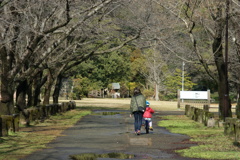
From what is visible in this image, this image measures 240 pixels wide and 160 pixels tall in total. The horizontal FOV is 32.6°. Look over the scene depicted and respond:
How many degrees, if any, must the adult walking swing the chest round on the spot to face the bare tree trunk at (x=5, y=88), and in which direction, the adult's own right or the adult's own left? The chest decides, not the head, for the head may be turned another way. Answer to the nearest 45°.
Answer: approximately 90° to the adult's own left

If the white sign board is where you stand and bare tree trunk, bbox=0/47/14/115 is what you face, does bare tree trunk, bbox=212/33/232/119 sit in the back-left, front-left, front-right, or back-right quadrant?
front-left

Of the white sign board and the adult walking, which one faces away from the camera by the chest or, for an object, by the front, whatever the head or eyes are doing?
the adult walking

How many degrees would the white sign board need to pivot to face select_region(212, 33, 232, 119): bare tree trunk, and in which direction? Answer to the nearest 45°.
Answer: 0° — it already faces it

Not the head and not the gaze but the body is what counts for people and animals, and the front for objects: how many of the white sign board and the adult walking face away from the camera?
1

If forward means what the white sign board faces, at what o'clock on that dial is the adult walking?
The adult walking is roughly at 12 o'clock from the white sign board.

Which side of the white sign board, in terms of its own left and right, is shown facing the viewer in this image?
front

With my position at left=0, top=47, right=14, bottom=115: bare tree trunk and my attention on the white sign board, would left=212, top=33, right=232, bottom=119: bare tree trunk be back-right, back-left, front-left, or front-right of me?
front-right

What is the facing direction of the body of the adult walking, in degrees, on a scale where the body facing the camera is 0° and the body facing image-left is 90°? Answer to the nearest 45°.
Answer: approximately 180°

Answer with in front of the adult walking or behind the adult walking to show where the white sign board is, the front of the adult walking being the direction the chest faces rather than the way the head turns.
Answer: in front

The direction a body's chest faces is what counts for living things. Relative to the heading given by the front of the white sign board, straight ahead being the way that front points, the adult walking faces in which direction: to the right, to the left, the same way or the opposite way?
the opposite way

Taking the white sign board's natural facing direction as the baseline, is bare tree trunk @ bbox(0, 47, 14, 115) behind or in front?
in front
